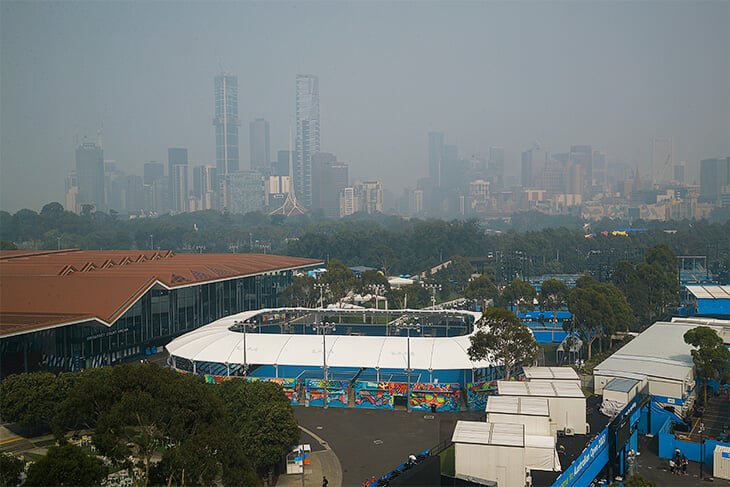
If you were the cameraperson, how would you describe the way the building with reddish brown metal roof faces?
facing the viewer and to the right of the viewer

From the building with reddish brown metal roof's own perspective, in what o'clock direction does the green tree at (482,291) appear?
The green tree is roughly at 10 o'clock from the building with reddish brown metal roof.

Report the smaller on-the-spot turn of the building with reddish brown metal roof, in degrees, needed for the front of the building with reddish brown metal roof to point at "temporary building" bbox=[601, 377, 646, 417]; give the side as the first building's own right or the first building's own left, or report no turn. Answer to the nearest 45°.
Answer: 0° — it already faces it

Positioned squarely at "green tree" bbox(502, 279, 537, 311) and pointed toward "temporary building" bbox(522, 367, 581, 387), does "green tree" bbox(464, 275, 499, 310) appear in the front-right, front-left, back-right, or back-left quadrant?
back-right

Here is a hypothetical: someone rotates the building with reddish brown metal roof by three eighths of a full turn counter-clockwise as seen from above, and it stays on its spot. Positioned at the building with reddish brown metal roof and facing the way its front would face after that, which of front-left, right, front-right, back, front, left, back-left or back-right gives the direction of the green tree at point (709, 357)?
back-right

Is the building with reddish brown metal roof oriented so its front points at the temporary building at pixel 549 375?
yes

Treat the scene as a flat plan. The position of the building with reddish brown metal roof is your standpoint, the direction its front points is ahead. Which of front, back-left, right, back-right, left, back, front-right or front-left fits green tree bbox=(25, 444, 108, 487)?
front-right

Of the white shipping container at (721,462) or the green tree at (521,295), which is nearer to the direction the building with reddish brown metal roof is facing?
the white shipping container

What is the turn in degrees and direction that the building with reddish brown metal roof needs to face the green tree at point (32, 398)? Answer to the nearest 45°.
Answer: approximately 45° to its right

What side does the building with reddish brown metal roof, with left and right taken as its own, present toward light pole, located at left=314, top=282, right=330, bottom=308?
left

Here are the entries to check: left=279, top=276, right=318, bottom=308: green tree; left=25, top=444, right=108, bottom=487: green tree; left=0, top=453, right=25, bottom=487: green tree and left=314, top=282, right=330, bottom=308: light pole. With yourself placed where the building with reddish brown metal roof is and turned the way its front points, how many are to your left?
2

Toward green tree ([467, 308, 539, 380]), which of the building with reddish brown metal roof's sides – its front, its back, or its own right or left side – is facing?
front

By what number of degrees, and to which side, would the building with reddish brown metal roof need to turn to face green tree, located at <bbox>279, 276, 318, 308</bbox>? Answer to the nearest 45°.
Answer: approximately 90° to its left

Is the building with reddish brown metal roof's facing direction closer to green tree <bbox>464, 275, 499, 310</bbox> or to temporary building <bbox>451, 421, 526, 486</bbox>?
the temporary building
